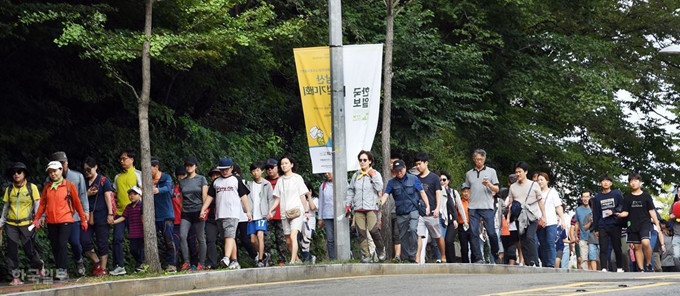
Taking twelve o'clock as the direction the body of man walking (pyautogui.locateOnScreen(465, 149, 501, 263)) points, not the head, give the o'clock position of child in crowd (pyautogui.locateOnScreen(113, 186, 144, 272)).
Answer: The child in crowd is roughly at 2 o'clock from the man walking.

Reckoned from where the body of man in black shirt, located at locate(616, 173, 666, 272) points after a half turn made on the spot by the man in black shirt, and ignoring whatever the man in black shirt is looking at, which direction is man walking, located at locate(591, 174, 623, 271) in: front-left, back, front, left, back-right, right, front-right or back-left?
front-left

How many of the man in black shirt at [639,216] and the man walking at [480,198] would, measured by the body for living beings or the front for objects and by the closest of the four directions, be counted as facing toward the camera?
2

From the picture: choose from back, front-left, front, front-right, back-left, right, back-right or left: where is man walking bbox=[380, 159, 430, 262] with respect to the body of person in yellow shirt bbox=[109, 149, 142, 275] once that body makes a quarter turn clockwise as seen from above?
back-right

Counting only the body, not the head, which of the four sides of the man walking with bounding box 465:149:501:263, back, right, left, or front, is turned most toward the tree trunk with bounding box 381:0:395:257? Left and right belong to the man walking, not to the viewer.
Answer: right

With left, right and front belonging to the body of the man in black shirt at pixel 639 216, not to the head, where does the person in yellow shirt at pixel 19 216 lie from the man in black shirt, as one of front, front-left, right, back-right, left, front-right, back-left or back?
front-right

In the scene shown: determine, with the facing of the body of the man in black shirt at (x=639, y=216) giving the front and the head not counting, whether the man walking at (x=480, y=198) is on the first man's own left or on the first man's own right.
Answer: on the first man's own right

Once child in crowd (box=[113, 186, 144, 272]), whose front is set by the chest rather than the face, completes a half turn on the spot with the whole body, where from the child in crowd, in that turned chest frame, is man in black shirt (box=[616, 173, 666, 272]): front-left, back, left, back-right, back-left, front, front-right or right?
front-right

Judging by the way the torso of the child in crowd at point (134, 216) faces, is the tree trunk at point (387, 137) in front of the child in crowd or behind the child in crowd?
behind

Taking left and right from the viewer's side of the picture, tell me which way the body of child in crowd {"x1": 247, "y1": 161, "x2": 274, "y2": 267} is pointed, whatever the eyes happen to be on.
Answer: facing the viewer and to the left of the viewer

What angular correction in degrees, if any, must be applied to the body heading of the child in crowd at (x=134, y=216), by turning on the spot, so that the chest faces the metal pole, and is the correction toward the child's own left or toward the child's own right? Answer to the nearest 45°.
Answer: approximately 135° to the child's own left

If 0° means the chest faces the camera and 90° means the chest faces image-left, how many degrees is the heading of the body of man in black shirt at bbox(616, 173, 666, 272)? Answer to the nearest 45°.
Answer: approximately 0°
